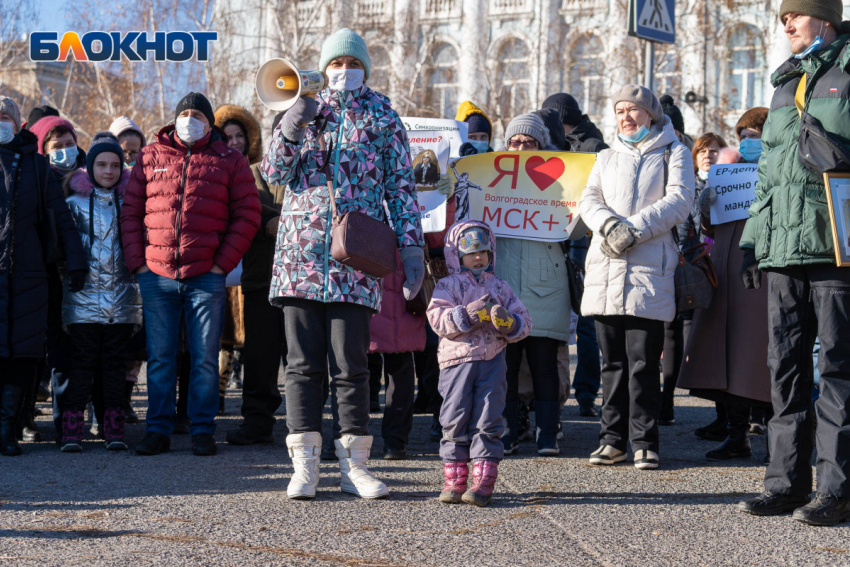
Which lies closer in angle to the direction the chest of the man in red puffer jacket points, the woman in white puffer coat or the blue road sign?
the woman in white puffer coat

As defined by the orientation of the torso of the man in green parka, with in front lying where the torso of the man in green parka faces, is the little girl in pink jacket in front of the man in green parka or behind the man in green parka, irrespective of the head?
in front

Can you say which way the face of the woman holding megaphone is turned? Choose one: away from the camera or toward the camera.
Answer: toward the camera

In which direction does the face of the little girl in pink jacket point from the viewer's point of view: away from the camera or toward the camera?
toward the camera

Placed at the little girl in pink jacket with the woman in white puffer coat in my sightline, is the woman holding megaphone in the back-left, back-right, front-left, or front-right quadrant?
back-left

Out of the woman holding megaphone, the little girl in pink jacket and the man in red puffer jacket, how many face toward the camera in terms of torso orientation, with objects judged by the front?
3

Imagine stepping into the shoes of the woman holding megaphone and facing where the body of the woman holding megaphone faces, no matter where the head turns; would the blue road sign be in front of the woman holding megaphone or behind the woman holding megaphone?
behind

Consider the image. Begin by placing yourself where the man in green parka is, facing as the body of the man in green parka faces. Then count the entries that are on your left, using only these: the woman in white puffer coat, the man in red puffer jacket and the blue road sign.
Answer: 0

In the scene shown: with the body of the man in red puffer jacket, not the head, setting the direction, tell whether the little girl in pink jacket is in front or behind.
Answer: in front

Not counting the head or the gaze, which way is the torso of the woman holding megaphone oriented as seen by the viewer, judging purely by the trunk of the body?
toward the camera

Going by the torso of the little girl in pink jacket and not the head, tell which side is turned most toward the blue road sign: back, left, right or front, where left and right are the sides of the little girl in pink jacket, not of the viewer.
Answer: back

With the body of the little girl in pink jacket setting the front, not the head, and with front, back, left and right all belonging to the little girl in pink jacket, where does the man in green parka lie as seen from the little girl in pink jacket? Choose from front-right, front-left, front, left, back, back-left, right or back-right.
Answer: left

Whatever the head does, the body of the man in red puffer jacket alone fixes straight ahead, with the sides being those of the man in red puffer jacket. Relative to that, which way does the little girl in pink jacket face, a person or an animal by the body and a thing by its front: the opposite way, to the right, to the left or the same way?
the same way

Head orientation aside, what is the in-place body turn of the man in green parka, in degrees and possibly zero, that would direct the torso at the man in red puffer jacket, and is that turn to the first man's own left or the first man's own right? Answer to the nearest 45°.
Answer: approximately 45° to the first man's own right

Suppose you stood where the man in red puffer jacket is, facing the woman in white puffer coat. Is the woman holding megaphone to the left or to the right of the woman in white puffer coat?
right

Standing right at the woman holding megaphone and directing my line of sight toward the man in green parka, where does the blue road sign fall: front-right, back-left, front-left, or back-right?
front-left

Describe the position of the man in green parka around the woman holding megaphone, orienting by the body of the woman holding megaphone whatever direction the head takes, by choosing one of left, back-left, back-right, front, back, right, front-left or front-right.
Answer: left

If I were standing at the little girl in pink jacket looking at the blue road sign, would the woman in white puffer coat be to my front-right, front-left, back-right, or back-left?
front-right

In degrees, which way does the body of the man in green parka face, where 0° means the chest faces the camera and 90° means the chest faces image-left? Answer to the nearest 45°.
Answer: approximately 45°

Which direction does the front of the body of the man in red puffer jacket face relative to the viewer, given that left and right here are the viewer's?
facing the viewer

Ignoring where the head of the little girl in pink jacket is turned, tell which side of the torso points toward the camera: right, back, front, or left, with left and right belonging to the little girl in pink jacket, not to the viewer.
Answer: front
